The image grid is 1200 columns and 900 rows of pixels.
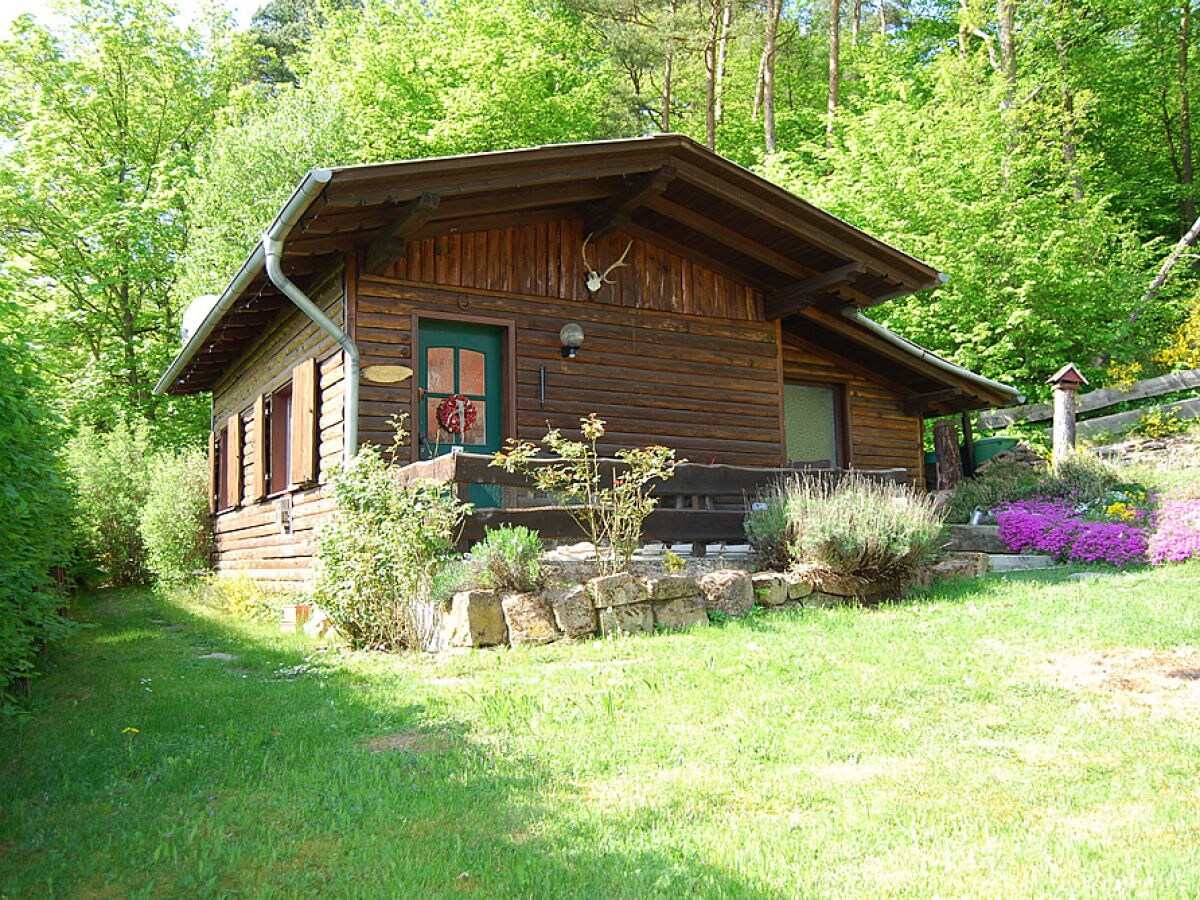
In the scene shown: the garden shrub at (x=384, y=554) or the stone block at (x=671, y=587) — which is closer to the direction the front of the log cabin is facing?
the stone block

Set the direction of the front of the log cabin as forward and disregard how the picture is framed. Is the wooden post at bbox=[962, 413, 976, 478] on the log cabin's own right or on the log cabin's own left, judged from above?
on the log cabin's own left

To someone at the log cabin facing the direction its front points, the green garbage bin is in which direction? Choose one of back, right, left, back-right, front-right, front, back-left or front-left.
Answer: left

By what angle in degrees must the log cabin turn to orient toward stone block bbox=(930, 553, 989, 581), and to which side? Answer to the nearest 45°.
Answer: approximately 45° to its left

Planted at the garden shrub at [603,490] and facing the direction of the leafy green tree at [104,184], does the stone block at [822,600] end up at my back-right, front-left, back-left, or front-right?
back-right

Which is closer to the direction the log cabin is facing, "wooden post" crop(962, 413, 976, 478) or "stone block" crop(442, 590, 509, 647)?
the stone block

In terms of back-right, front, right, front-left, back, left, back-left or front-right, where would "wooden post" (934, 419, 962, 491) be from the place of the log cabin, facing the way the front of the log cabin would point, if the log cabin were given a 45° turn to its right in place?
back-left

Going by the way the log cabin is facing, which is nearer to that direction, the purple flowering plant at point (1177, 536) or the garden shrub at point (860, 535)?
the garden shrub

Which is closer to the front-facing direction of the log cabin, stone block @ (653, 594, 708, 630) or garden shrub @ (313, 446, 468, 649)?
the stone block

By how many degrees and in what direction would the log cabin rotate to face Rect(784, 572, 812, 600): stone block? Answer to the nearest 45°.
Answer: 0° — it already faces it

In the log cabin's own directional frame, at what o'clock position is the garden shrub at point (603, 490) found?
The garden shrub is roughly at 1 o'clock from the log cabin.

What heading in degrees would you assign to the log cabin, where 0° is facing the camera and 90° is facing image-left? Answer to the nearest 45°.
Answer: approximately 315°

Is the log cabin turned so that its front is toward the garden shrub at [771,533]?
yes
